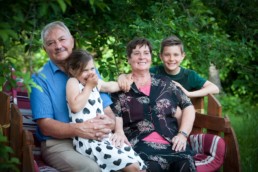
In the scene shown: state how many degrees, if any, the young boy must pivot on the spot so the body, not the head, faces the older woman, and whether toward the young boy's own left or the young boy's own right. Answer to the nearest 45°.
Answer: approximately 45° to the young boy's own right

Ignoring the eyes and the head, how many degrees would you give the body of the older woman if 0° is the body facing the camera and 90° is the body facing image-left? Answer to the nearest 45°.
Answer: approximately 0°

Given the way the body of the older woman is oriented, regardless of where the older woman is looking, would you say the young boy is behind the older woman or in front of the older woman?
behind

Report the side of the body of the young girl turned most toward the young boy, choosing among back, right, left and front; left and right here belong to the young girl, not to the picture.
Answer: left

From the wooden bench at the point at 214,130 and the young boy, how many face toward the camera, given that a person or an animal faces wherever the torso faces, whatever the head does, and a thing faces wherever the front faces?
2

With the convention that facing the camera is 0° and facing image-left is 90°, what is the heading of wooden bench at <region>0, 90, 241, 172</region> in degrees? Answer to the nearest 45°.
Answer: approximately 0°

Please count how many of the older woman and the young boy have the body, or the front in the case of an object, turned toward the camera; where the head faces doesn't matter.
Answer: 2

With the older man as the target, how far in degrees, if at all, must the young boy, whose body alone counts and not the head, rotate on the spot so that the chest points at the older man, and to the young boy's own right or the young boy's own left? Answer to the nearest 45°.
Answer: approximately 45° to the young boy's own right
